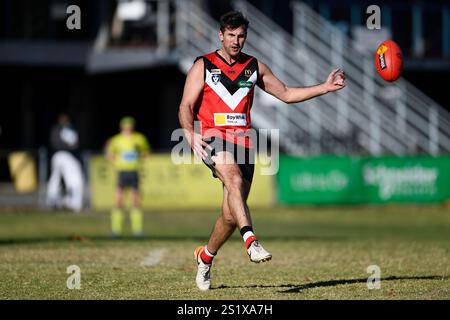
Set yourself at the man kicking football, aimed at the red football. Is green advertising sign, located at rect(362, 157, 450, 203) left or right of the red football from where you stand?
left

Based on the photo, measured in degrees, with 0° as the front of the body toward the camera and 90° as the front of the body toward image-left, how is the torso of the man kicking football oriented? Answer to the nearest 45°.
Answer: approximately 0°

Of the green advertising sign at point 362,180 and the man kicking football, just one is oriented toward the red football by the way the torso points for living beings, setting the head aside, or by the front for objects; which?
the green advertising sign

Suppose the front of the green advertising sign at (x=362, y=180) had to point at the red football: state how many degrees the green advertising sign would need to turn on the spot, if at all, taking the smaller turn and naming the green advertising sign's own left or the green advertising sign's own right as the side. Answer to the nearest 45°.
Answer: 0° — it already faces it

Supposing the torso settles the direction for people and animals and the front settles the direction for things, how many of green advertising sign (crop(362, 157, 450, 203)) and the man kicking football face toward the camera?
2

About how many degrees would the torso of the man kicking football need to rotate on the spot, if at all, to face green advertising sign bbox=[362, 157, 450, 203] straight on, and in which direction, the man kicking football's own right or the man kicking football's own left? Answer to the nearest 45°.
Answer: approximately 180°

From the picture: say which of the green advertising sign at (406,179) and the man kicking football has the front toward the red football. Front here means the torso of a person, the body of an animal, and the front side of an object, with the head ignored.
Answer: the green advertising sign
